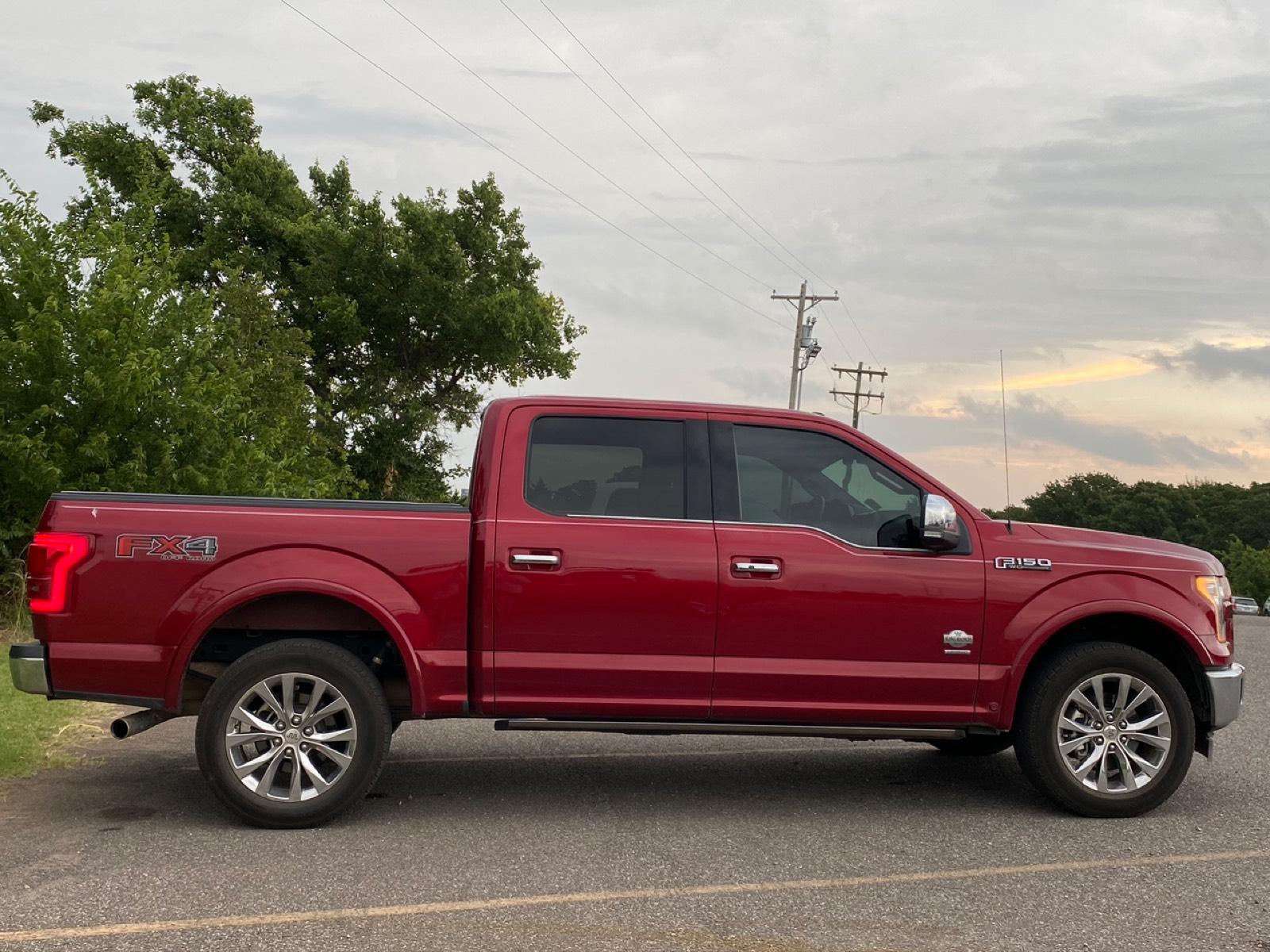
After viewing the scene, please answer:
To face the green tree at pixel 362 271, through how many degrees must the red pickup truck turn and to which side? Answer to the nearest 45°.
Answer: approximately 90° to its left

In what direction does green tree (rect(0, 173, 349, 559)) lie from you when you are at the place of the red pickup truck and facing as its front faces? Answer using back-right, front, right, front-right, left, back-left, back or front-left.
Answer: back-left

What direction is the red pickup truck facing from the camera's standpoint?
to the viewer's right
